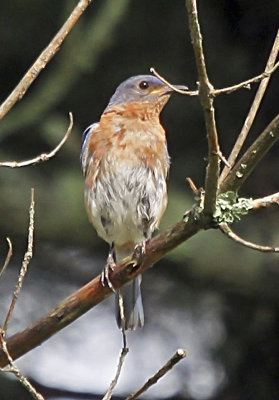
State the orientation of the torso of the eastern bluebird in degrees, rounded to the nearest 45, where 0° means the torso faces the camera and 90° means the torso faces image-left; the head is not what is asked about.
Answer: approximately 0°
